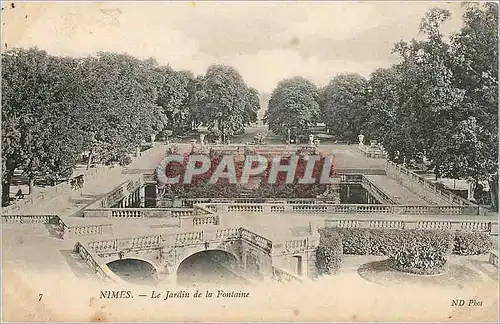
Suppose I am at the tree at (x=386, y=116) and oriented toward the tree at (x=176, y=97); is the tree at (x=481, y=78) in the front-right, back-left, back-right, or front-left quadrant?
back-left
